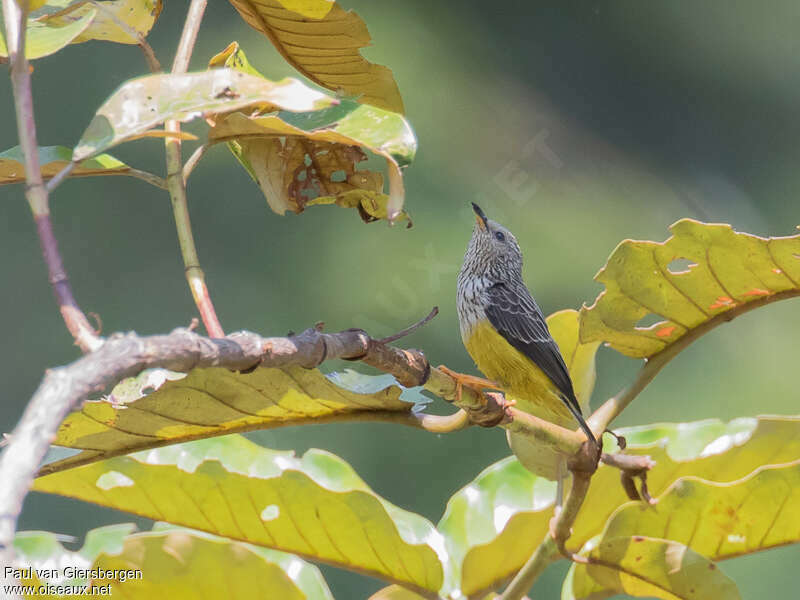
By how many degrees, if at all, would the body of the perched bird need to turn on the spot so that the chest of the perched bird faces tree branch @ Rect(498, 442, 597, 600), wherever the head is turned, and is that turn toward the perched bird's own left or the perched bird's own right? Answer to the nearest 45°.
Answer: approximately 180°

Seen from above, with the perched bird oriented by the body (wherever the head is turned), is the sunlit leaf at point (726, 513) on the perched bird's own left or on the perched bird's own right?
on the perched bird's own left

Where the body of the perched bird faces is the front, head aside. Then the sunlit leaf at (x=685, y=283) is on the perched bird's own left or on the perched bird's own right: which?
on the perched bird's own left

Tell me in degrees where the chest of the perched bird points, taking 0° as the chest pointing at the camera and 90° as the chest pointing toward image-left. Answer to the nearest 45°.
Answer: approximately 90°
